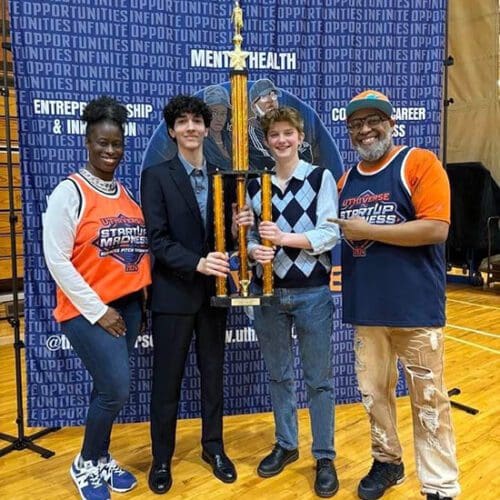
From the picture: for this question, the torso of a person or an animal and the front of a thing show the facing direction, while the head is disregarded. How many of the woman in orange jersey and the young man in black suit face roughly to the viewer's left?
0

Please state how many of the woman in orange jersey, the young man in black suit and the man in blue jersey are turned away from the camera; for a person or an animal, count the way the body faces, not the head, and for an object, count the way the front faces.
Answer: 0

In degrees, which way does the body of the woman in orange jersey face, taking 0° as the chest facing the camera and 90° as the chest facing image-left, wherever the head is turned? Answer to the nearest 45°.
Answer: approximately 315°

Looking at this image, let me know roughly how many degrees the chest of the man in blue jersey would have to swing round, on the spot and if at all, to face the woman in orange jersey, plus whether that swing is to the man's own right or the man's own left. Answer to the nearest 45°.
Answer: approximately 45° to the man's own right

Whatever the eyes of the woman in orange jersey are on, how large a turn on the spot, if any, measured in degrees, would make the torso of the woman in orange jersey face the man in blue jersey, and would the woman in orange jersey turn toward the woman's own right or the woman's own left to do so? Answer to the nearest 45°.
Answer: approximately 45° to the woman's own left

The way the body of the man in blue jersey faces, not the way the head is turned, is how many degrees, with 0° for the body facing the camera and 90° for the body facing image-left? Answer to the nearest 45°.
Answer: approximately 45°

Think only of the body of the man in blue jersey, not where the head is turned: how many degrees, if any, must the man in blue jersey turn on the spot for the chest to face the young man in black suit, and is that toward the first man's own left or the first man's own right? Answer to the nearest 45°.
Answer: approximately 45° to the first man's own right

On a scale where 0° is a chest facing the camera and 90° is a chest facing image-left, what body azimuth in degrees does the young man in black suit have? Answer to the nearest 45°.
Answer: approximately 315°
